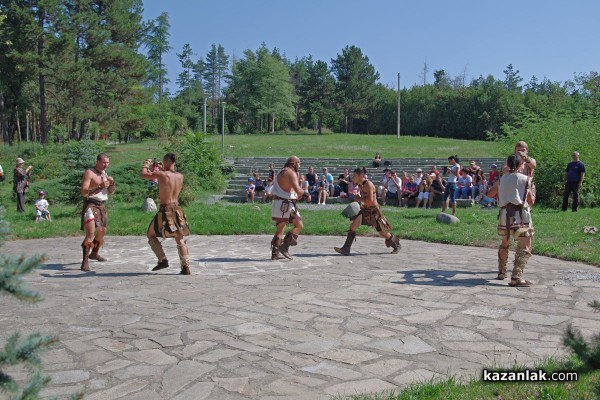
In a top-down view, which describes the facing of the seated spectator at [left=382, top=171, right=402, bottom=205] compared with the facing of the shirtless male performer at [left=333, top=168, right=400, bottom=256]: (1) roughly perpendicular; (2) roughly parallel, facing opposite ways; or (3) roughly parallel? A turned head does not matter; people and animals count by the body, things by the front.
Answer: roughly perpendicular

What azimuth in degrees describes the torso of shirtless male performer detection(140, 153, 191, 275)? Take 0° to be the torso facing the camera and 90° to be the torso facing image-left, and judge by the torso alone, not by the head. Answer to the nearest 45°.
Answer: approximately 135°

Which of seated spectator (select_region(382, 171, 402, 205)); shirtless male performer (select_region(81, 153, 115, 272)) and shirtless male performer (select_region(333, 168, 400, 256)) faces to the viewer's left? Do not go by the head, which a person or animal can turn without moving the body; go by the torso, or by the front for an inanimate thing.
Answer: shirtless male performer (select_region(333, 168, 400, 256))

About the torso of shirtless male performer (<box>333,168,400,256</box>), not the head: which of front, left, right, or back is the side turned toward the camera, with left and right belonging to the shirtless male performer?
left

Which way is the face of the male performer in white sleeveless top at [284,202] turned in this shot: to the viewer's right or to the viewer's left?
to the viewer's right

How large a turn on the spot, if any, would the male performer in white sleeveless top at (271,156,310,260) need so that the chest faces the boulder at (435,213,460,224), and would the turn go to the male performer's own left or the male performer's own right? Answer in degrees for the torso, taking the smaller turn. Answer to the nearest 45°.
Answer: approximately 45° to the male performer's own left

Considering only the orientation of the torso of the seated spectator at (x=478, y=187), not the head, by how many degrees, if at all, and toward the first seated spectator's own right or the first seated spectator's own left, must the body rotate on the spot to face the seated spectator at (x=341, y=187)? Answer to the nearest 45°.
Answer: approximately 45° to the first seated spectator's own right
